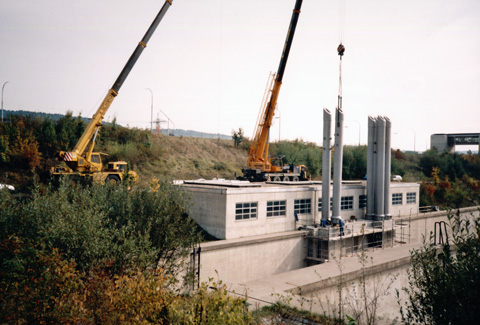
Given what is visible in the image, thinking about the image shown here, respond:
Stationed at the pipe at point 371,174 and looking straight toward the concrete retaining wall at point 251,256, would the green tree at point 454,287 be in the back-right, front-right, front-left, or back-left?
front-left

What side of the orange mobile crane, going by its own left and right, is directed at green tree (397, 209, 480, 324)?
right

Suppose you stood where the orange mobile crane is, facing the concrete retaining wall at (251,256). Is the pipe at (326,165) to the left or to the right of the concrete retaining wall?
left

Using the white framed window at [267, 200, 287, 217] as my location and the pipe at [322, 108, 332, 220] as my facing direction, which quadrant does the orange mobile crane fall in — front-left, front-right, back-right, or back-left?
front-left

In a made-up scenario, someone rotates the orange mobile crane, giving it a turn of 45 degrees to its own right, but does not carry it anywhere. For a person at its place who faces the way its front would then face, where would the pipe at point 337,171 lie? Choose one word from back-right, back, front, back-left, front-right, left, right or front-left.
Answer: front

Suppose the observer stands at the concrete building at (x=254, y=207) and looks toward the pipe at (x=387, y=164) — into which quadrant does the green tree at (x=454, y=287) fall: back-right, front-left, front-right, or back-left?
back-right

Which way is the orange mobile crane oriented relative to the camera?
to the viewer's right

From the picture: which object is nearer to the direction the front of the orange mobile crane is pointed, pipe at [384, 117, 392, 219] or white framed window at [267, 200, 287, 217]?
the pipe

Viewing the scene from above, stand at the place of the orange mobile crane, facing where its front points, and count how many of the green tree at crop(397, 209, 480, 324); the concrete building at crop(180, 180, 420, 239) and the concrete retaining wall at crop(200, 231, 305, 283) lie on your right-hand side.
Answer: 3

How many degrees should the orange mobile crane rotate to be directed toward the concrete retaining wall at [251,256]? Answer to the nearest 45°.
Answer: approximately 90° to its right

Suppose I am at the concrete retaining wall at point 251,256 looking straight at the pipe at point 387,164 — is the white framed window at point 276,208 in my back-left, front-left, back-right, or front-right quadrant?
front-left

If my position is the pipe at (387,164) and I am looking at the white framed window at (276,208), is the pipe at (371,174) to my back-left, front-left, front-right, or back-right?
front-right
